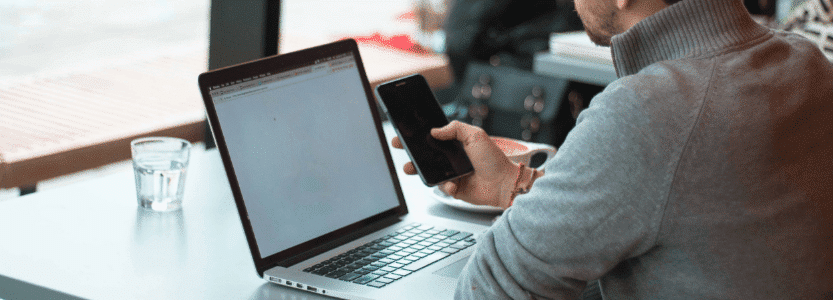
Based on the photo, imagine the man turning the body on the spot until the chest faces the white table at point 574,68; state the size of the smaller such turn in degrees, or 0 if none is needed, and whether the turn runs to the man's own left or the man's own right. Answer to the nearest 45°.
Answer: approximately 45° to the man's own right

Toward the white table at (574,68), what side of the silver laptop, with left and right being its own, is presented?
left

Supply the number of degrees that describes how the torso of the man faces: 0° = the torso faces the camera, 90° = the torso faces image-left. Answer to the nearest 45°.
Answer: approximately 135°

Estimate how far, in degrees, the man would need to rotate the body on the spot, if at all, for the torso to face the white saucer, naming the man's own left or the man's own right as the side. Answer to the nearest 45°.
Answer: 0° — they already face it

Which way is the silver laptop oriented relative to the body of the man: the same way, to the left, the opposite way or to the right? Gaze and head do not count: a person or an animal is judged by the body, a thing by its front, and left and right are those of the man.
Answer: the opposite way
